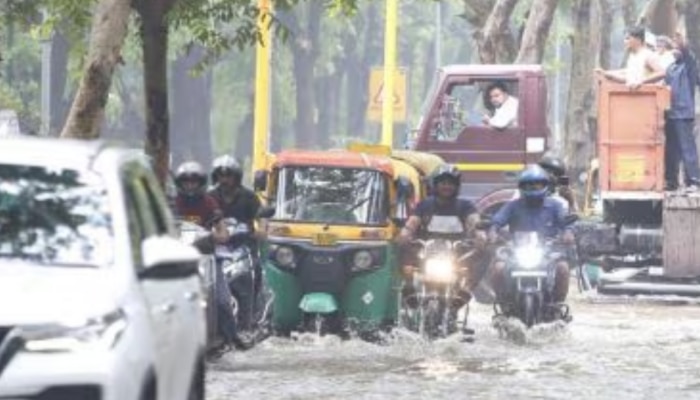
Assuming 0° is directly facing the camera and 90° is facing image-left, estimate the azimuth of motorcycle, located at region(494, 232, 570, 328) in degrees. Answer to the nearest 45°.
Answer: approximately 0°

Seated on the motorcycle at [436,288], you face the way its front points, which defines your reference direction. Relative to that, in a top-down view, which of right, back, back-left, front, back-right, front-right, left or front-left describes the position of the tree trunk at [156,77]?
right

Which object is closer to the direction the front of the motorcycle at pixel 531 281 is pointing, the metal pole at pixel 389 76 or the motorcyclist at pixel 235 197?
the motorcyclist

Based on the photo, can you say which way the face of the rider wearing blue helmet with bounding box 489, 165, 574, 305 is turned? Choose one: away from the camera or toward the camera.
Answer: toward the camera

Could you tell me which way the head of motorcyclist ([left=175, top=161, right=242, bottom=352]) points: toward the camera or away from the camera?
toward the camera

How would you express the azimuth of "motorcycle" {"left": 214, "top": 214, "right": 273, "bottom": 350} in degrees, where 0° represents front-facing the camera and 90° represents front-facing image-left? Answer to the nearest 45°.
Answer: approximately 0°

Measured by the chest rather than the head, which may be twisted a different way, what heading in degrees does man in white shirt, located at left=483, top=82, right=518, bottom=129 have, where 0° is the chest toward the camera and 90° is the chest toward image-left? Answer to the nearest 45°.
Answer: approximately 45°

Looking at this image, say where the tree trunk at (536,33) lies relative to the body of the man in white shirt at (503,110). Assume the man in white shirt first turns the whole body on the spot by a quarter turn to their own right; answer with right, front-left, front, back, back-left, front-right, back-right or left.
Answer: front-right

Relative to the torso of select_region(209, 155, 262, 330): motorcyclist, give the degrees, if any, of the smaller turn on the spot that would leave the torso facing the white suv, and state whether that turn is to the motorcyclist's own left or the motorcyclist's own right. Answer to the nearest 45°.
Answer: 0° — they already face it

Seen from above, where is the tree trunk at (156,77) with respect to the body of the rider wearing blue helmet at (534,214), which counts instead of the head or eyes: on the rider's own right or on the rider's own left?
on the rider's own right

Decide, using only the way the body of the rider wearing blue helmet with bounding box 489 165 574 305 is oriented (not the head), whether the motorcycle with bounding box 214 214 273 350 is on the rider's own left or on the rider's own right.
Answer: on the rider's own right
